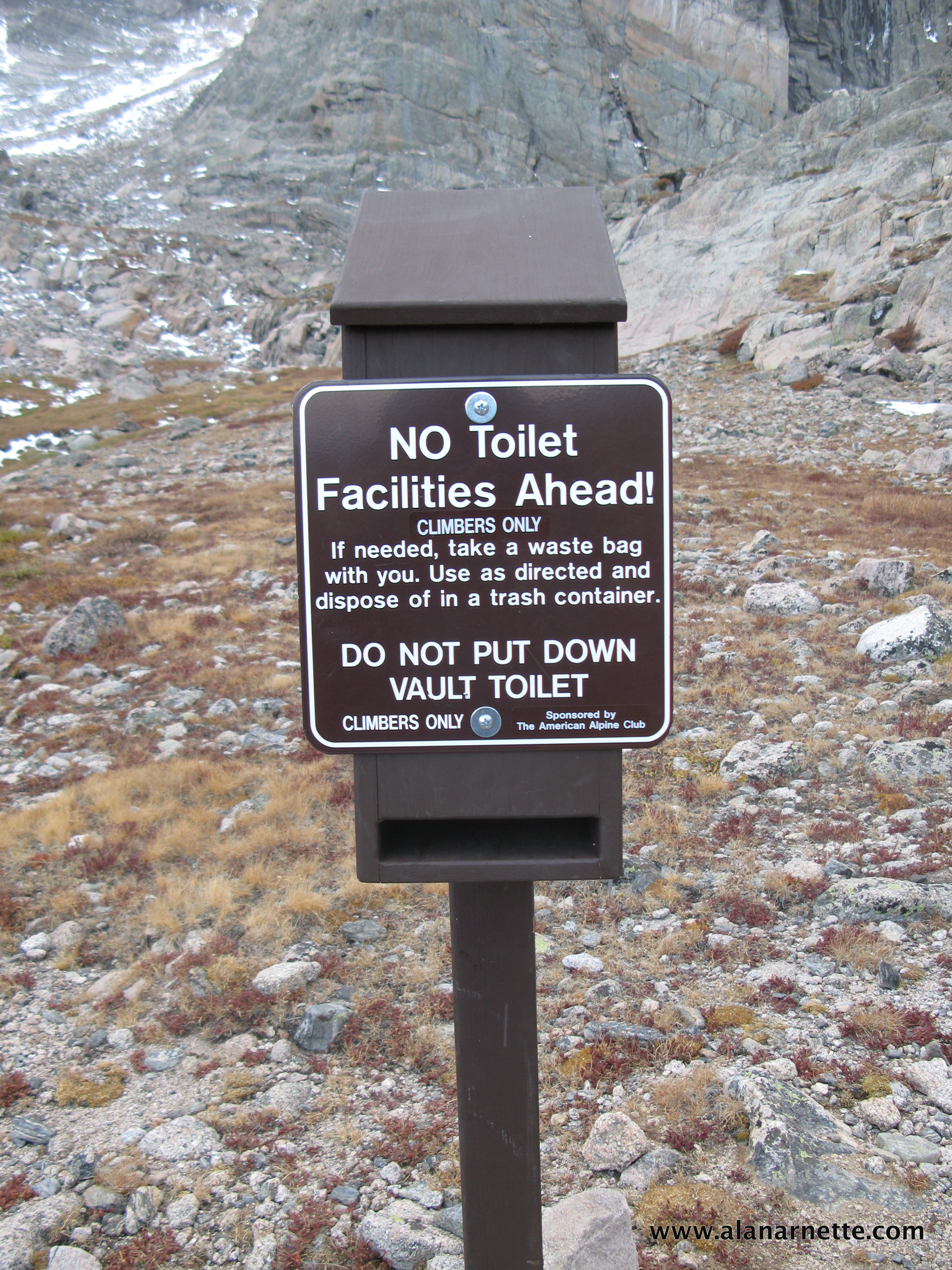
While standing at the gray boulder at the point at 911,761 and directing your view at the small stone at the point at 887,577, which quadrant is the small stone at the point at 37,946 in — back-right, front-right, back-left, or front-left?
back-left

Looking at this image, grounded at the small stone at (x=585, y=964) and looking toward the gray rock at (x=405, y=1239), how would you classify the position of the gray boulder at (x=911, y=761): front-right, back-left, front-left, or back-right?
back-left

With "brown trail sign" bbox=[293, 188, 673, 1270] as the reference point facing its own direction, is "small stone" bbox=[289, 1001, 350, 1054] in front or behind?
behind

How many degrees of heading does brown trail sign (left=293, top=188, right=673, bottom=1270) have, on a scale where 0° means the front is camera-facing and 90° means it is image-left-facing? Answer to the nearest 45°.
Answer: approximately 0°

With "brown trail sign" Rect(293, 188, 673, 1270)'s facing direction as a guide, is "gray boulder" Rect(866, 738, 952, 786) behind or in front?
behind

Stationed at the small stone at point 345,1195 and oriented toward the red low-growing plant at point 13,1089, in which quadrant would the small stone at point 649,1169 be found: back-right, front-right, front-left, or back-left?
back-right

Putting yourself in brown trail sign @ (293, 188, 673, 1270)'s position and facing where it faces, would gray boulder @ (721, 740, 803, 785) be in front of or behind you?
behind

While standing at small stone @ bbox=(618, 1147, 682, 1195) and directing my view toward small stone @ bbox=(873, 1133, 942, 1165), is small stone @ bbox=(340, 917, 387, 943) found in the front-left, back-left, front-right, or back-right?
back-left
